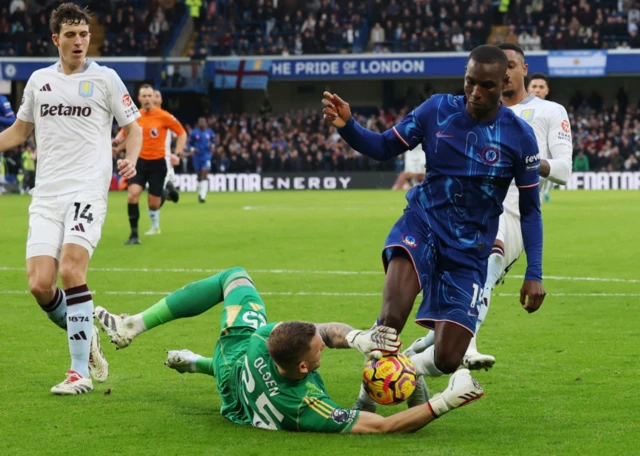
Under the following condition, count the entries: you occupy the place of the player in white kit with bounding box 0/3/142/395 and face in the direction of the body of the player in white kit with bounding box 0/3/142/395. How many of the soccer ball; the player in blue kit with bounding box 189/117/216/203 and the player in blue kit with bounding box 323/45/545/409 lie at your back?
1

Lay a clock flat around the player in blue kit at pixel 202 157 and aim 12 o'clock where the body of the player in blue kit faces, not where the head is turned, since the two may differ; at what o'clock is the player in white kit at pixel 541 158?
The player in white kit is roughly at 12 o'clock from the player in blue kit.

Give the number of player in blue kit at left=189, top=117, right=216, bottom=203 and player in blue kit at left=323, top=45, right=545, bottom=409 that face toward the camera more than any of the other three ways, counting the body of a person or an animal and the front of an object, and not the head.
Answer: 2

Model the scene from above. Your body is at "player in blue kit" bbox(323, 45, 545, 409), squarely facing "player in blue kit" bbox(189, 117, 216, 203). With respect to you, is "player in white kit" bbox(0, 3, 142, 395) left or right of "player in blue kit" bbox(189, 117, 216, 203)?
left

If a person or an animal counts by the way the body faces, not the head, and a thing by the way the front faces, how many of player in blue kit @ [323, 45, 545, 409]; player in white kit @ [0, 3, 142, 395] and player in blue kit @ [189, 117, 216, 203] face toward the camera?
3

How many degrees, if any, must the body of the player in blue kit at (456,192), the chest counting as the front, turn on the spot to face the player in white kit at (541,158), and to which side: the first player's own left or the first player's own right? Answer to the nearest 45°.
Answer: approximately 180°

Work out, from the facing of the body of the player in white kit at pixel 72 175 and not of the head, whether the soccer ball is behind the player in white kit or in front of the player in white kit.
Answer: in front

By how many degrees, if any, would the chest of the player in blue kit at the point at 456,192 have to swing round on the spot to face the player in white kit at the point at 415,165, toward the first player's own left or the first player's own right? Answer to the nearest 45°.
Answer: approximately 180°

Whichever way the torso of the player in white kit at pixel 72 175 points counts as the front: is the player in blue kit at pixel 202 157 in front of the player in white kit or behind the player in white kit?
behind

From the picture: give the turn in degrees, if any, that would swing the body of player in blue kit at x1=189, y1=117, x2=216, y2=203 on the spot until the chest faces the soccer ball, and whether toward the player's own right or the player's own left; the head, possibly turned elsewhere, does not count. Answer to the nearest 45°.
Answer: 0° — they already face it

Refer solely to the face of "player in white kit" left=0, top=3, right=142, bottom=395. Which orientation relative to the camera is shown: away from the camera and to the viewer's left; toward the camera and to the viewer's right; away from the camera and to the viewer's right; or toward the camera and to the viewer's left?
toward the camera and to the viewer's right

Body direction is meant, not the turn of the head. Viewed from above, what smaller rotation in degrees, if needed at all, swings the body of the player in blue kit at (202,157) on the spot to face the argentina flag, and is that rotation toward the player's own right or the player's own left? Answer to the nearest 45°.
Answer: approximately 135° to the player's own left
